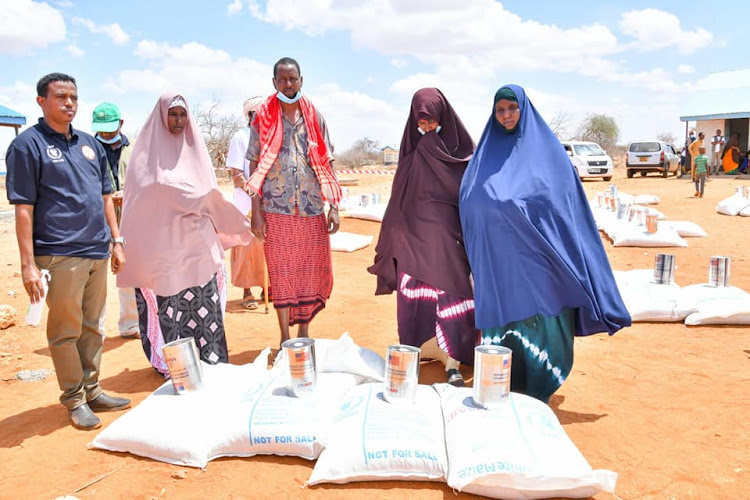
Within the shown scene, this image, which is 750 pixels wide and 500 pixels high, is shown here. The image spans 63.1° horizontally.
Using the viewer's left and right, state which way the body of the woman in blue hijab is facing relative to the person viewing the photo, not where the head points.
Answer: facing the viewer and to the left of the viewer

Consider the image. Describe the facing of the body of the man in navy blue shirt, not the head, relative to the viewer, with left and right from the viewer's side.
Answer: facing the viewer and to the right of the viewer

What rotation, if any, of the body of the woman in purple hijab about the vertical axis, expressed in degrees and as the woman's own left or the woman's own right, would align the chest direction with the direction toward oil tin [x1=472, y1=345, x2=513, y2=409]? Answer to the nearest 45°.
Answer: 0° — they already face it

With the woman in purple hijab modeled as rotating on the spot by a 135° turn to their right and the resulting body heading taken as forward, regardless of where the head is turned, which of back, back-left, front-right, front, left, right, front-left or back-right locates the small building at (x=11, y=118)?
front

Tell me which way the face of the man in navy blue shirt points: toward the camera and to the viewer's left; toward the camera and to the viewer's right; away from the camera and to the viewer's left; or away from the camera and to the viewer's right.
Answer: toward the camera and to the viewer's right

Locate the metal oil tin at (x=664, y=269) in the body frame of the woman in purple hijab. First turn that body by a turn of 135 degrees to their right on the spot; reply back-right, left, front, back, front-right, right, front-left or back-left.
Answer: right

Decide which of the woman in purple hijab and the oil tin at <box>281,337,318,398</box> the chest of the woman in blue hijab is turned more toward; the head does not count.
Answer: the oil tin

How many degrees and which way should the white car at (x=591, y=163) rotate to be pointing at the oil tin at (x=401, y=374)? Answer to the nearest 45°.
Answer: approximately 45° to its right

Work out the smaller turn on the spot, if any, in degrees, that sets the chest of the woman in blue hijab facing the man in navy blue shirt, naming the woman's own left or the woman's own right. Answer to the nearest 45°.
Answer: approximately 45° to the woman's own right

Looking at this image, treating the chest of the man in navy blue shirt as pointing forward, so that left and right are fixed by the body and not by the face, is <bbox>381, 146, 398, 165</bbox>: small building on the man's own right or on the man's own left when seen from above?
on the man's own left
